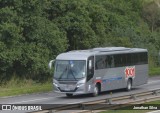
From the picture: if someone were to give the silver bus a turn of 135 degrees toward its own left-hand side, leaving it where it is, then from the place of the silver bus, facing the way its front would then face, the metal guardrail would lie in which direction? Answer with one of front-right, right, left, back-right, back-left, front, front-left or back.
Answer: right

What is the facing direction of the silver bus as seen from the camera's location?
facing the viewer and to the left of the viewer
